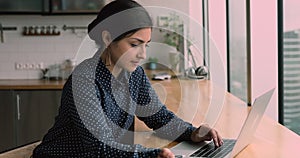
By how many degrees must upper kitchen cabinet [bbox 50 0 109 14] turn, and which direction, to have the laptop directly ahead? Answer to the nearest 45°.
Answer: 0° — it already faces it

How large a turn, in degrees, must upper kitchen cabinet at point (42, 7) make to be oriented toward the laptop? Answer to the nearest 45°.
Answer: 0° — it already faces it

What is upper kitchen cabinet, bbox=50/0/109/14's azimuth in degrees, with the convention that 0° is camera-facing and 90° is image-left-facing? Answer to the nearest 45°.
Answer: approximately 0°

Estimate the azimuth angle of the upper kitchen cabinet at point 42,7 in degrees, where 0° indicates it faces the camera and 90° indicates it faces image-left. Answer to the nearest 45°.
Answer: approximately 0°

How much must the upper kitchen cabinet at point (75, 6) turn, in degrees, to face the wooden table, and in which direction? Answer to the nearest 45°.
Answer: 0° — it already faces it

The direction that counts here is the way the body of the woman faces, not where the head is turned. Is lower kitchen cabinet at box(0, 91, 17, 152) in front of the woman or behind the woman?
behind

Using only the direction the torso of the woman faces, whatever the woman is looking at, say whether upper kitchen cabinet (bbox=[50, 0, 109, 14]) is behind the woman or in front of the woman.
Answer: behind

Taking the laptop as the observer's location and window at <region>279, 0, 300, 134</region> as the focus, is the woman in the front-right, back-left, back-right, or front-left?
back-left
